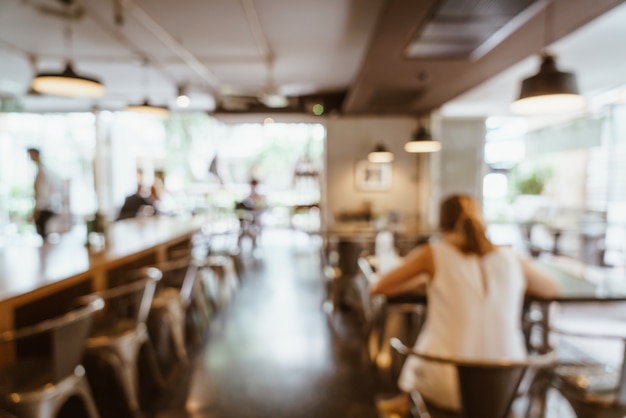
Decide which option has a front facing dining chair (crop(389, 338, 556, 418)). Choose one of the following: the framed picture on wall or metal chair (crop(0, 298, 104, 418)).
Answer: the framed picture on wall

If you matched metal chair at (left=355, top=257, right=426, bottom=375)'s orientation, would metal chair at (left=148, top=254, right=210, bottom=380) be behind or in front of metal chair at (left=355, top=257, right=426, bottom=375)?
behind

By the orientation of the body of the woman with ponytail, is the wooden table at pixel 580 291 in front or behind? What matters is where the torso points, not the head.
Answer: in front

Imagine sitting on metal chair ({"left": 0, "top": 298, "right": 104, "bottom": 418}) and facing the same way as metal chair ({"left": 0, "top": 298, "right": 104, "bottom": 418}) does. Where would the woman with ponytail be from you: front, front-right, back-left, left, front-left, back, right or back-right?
back

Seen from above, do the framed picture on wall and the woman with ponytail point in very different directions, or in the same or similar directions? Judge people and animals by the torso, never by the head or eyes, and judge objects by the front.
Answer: very different directions

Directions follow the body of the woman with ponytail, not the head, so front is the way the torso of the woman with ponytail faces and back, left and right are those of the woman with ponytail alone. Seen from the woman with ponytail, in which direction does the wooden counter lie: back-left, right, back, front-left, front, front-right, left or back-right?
left

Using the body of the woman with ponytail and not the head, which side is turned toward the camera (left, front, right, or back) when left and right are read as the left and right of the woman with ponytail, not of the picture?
back

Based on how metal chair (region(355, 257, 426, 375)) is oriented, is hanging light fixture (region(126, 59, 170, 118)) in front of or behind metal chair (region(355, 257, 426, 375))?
behind

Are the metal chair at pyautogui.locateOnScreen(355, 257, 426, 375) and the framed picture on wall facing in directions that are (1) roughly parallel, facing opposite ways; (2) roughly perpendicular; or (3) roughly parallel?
roughly perpendicular

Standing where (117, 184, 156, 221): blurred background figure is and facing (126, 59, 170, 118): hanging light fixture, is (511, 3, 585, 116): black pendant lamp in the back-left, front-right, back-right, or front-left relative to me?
front-left

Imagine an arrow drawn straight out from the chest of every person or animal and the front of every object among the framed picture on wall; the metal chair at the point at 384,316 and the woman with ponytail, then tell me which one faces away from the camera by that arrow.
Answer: the woman with ponytail

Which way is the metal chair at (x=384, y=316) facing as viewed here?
to the viewer's right

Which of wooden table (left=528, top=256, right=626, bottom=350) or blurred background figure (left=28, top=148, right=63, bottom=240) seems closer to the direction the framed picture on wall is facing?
the wooden table

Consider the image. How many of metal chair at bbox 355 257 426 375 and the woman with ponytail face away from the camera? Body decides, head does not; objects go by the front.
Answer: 1

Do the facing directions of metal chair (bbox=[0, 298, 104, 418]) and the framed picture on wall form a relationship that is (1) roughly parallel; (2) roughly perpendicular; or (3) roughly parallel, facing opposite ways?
roughly perpendicular

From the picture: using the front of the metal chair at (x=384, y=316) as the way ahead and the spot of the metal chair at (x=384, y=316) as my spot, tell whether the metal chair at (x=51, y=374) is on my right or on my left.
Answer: on my right

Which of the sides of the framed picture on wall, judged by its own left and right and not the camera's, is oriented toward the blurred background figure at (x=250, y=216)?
right

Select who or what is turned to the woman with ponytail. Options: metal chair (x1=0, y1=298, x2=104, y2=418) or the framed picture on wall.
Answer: the framed picture on wall

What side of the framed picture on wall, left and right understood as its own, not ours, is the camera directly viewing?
front

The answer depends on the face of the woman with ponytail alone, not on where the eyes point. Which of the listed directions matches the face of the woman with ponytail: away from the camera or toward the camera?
away from the camera
